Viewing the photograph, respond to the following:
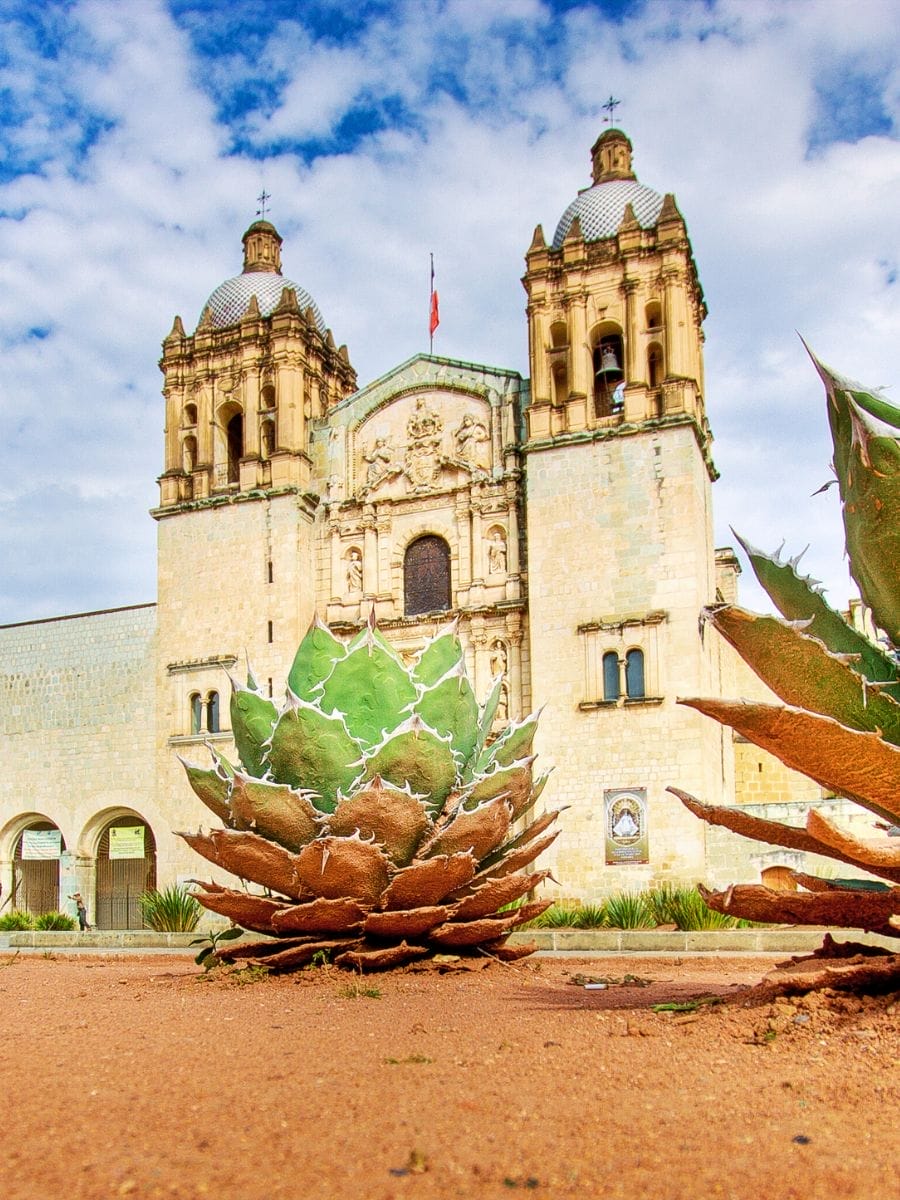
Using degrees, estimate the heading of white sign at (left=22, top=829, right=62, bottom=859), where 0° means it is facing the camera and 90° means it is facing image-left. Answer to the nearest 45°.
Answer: approximately 0°

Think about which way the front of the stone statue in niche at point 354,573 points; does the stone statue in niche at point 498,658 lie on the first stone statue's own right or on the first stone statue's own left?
on the first stone statue's own left

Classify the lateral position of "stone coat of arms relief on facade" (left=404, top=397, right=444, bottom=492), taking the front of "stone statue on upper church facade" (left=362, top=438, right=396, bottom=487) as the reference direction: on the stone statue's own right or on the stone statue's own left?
on the stone statue's own left

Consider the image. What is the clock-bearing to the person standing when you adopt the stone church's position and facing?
The person standing is roughly at 3 o'clock from the stone church.
